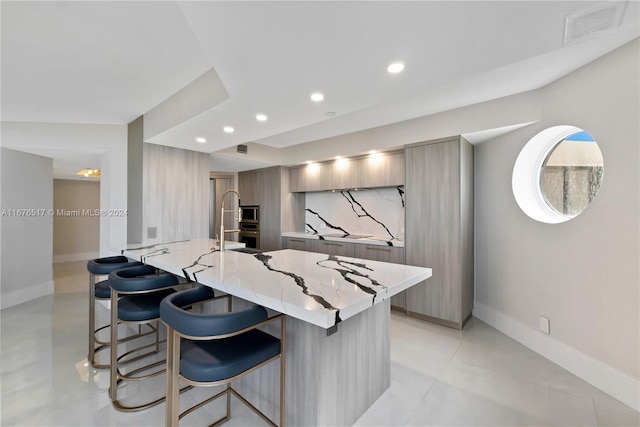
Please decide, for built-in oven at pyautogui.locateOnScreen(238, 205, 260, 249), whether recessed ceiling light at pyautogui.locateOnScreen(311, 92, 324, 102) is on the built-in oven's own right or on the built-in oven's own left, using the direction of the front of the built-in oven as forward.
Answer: on the built-in oven's own left

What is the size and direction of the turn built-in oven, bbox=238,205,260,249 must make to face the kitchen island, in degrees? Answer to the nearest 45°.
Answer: approximately 45° to its left

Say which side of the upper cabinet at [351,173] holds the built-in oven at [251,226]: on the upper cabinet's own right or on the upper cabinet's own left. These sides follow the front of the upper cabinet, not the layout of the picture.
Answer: on the upper cabinet's own right

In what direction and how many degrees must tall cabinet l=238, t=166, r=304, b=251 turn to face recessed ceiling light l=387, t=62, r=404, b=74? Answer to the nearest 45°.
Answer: approximately 45° to its left

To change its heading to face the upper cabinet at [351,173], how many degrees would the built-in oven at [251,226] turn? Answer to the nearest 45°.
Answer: approximately 90° to its left

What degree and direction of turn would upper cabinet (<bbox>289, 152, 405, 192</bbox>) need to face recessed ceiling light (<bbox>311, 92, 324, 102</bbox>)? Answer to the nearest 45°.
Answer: approximately 45° to its left

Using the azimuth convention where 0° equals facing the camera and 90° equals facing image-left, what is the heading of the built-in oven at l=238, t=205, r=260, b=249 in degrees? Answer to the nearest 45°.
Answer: approximately 45°
